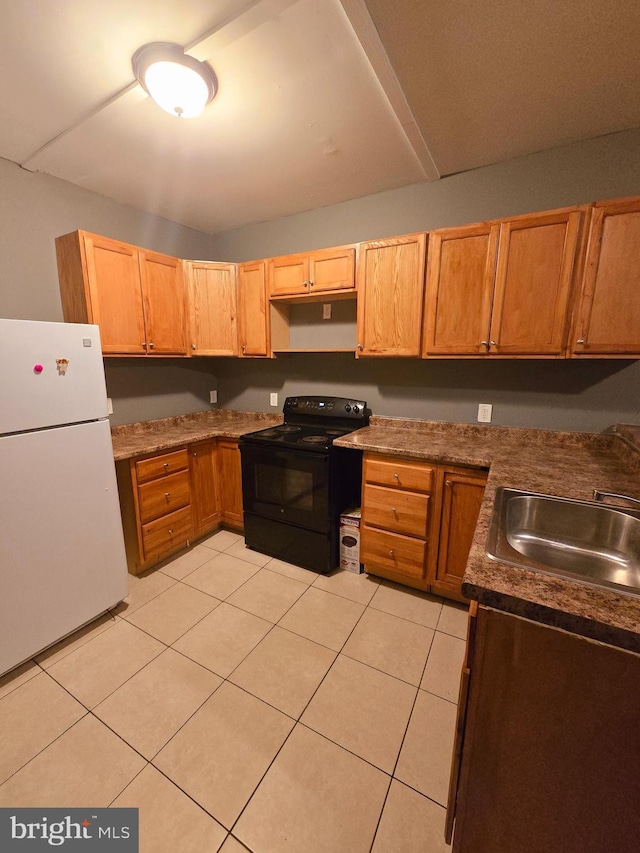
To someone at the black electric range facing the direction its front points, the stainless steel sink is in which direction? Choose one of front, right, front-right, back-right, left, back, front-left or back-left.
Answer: left

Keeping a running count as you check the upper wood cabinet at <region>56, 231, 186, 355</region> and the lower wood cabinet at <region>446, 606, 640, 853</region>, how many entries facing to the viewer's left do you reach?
1

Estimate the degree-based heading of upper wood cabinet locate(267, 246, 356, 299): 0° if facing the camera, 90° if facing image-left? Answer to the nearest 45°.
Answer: approximately 45°

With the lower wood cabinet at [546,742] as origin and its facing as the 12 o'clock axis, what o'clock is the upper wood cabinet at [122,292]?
The upper wood cabinet is roughly at 12 o'clock from the lower wood cabinet.

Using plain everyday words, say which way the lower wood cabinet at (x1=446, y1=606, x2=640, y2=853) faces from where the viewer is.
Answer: facing to the left of the viewer

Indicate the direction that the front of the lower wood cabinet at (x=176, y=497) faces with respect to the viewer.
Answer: facing the viewer and to the right of the viewer

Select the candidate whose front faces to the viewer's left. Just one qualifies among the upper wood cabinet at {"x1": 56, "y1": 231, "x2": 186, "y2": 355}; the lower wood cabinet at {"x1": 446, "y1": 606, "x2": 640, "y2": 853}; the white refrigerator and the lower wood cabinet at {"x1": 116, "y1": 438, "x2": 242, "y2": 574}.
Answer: the lower wood cabinet at {"x1": 446, "y1": 606, "x2": 640, "y2": 853}

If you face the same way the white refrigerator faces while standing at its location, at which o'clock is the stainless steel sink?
The stainless steel sink is roughly at 12 o'clock from the white refrigerator.

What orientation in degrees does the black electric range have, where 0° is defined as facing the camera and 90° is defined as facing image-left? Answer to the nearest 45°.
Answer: approximately 45°
